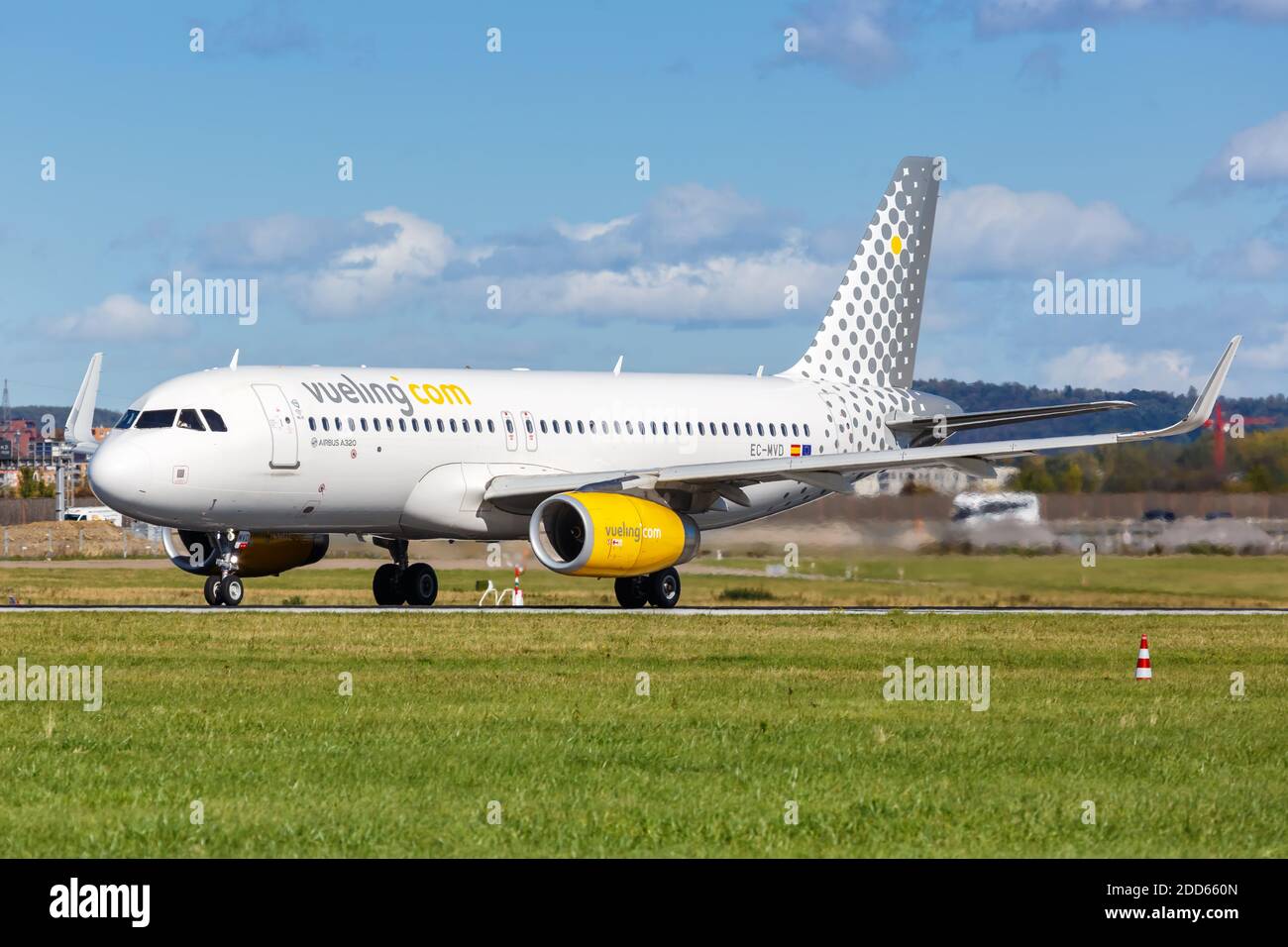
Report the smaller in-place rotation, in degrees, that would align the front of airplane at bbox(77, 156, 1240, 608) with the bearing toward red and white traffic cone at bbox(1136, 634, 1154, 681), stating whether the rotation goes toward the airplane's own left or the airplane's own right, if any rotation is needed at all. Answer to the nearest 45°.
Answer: approximately 90° to the airplane's own left

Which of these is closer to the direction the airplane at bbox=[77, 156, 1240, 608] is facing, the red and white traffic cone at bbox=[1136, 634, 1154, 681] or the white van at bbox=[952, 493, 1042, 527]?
the red and white traffic cone

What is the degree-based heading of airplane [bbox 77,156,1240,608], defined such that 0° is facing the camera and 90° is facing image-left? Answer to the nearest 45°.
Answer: approximately 45°
